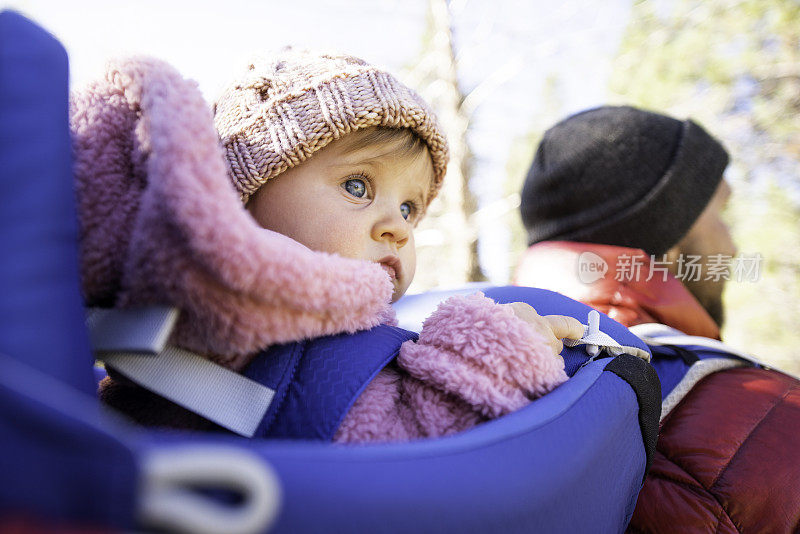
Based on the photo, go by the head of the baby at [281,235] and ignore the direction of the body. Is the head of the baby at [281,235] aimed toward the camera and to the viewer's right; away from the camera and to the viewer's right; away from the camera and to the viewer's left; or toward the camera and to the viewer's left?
toward the camera and to the viewer's right

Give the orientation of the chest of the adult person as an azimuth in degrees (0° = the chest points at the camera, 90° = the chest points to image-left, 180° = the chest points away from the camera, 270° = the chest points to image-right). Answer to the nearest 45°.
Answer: approximately 225°

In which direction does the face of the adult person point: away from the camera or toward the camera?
away from the camera
